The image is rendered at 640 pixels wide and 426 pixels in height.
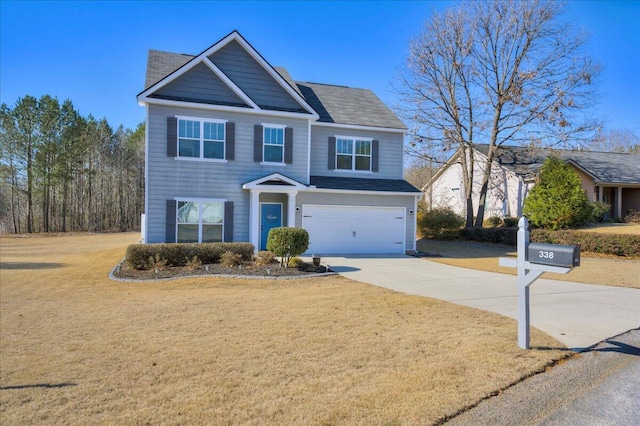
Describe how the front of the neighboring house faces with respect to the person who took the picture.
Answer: facing the viewer

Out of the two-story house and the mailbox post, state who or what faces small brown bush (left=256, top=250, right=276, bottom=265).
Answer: the two-story house

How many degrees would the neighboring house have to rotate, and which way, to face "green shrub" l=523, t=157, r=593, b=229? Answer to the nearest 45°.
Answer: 0° — it already faces it

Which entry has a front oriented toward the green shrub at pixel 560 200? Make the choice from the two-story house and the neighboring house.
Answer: the neighboring house

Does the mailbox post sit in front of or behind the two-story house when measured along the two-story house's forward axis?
in front

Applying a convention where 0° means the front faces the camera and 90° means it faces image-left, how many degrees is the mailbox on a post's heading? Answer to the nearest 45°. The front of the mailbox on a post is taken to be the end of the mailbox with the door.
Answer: approximately 270°

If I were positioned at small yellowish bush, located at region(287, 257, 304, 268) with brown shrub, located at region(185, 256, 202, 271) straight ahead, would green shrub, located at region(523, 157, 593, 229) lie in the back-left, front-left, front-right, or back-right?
back-right

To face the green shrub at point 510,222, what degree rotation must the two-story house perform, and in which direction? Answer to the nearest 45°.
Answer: approximately 135° to its left

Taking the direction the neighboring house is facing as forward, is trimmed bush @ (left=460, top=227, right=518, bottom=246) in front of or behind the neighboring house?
in front

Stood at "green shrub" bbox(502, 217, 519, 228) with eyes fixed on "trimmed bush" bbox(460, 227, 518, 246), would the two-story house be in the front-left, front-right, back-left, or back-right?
front-right

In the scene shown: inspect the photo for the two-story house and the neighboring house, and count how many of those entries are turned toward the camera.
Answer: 2

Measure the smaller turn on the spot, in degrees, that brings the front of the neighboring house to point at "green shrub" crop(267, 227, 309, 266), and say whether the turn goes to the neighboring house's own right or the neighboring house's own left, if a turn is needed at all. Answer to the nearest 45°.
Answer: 0° — it already faces it

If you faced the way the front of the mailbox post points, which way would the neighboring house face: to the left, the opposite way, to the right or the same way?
to the right

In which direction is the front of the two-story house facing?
toward the camera

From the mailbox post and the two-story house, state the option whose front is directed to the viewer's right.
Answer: the mailbox post
